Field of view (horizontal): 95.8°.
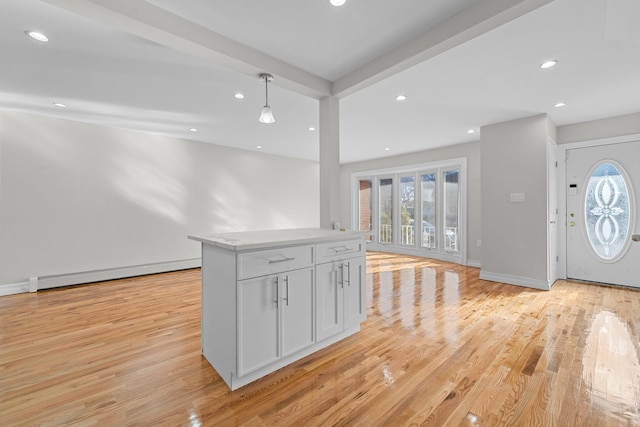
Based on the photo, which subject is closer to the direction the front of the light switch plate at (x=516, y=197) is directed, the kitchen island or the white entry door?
the kitchen island

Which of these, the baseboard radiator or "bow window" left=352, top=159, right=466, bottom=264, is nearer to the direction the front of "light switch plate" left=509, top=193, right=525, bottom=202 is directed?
the baseboard radiator

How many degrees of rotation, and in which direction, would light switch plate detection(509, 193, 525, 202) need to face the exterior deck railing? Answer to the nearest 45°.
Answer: approximately 135° to its right

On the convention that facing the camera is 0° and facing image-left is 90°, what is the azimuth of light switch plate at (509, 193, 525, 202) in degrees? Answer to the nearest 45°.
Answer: approximately 0°

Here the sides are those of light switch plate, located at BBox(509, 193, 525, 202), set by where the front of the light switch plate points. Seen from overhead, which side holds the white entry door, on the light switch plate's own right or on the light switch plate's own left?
on the light switch plate's own left

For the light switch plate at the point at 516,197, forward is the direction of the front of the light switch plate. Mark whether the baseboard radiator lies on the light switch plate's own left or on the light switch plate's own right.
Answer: on the light switch plate's own right

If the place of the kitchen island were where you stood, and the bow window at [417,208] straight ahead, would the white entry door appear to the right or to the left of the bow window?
right

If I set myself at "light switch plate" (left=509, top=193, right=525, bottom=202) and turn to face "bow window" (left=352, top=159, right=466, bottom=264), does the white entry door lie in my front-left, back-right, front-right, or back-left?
back-right

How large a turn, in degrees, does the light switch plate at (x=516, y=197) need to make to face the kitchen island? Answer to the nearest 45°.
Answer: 0° — it already faces it

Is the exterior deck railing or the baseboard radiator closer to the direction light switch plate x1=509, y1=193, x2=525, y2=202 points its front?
the baseboard radiator
